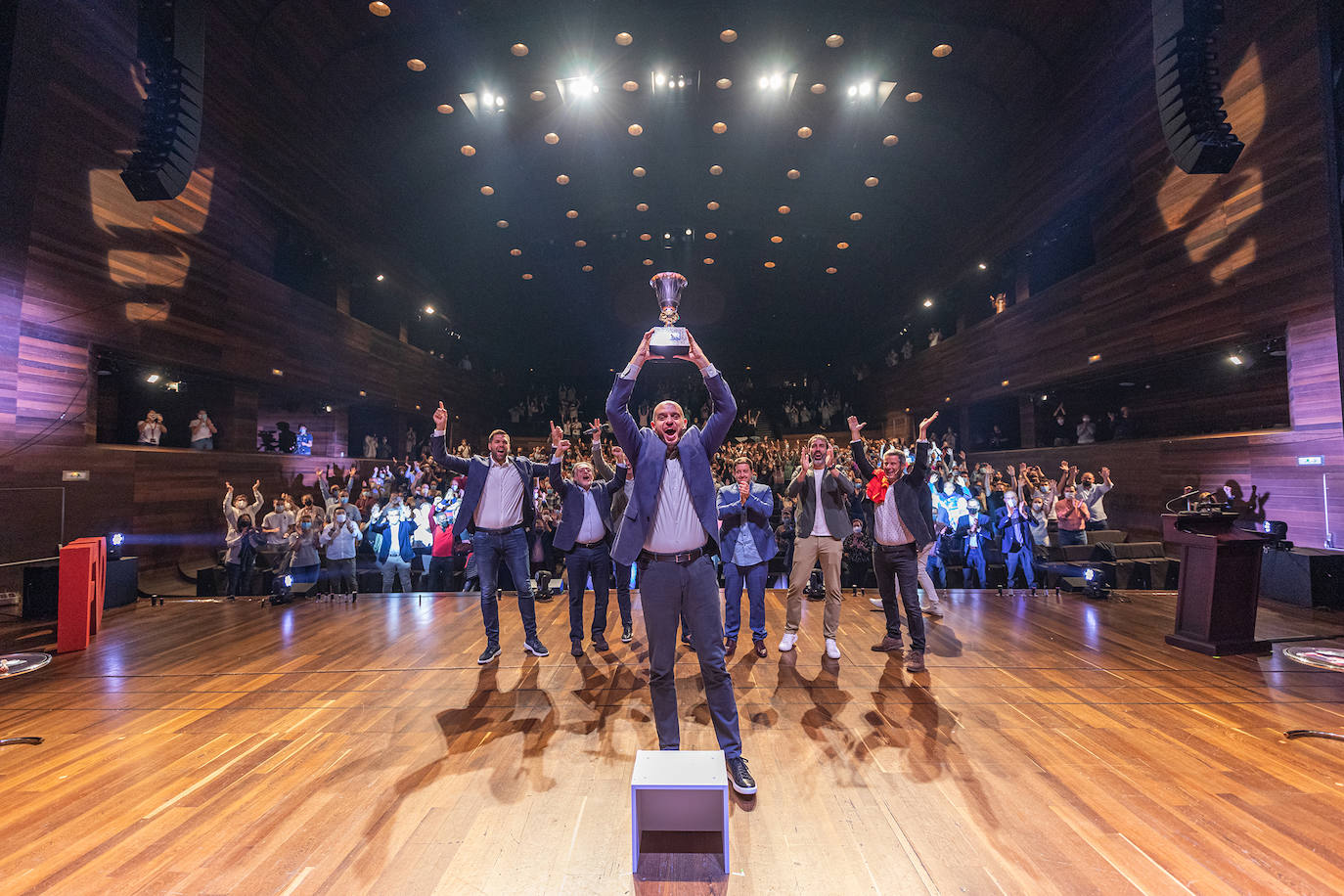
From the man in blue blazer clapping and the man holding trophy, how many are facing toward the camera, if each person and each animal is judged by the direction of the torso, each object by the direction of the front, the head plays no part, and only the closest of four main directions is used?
2

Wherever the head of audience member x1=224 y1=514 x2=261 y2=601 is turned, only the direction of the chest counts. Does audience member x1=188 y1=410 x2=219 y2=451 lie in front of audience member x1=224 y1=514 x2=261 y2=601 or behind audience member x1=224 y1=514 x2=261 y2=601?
behind

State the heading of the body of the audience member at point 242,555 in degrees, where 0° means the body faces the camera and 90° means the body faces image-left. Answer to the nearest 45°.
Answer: approximately 315°

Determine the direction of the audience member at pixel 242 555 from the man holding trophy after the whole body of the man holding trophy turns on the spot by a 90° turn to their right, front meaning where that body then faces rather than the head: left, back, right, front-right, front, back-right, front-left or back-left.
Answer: front-right
